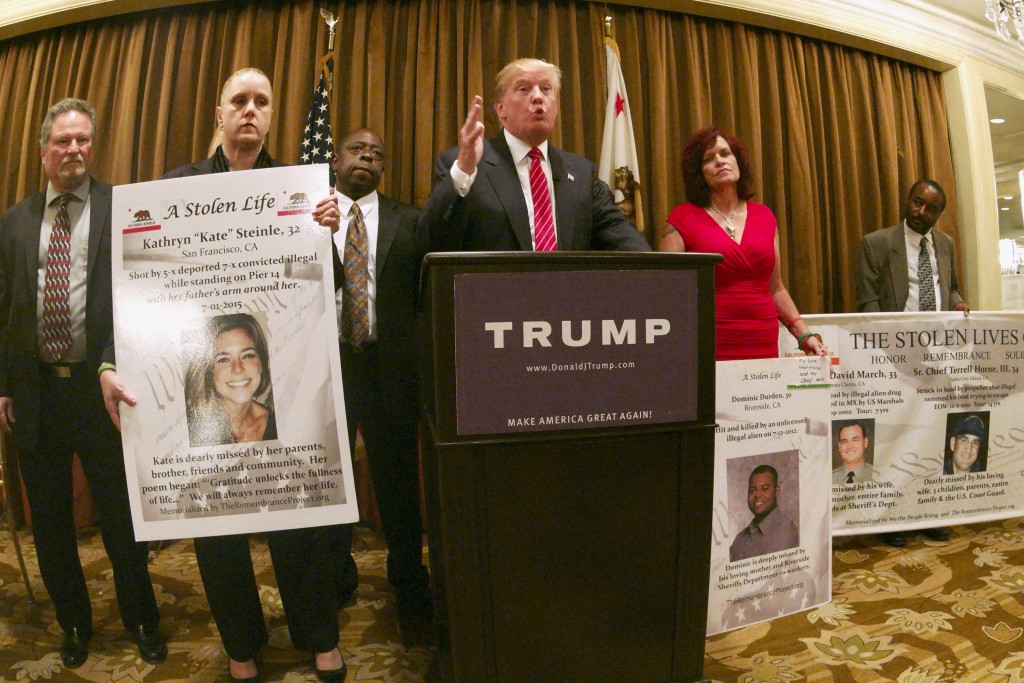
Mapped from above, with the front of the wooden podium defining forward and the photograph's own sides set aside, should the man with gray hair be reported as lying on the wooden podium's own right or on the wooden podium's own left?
on the wooden podium's own right

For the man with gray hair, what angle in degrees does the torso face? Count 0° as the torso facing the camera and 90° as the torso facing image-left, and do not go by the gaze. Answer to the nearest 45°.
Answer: approximately 0°

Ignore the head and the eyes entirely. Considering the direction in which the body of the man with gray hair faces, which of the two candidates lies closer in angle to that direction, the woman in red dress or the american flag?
the woman in red dress

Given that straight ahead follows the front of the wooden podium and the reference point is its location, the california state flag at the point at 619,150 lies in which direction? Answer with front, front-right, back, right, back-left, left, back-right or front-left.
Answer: back

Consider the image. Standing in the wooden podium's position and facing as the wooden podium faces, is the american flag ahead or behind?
behind

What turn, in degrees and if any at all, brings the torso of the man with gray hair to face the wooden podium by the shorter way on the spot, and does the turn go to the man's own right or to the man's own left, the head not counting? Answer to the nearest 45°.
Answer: approximately 45° to the man's own left

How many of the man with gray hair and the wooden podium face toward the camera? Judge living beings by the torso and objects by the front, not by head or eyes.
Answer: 2

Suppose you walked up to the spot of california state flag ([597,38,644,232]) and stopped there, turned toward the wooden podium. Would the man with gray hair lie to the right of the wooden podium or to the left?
right

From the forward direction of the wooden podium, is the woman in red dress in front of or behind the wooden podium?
behind
